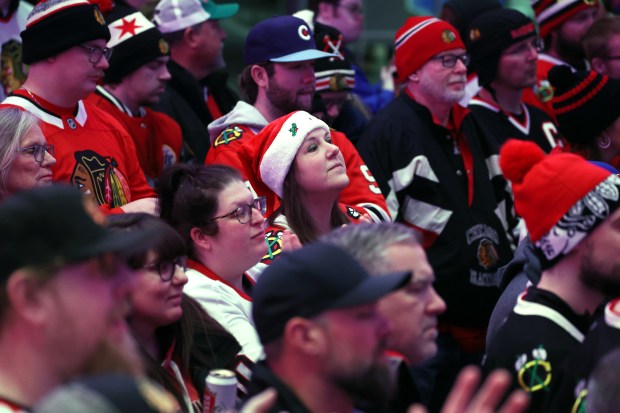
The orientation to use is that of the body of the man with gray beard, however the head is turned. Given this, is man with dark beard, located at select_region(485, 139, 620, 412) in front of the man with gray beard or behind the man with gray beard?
in front

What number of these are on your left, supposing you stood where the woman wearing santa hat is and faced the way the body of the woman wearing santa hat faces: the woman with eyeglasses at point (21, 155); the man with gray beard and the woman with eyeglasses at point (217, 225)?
1

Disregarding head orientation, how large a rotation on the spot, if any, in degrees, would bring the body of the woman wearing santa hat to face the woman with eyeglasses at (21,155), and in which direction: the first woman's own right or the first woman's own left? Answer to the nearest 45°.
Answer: approximately 135° to the first woman's own right

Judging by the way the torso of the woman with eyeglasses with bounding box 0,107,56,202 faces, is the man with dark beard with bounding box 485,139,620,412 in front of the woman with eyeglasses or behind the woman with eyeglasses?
in front

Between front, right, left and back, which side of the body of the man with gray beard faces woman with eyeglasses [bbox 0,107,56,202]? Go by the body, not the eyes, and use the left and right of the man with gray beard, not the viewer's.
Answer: right

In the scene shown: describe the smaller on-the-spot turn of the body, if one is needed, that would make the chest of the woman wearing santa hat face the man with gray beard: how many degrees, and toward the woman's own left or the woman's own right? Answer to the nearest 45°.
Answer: approximately 90° to the woman's own left

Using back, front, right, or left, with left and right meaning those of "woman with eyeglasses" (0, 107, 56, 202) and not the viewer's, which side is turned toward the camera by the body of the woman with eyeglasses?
right

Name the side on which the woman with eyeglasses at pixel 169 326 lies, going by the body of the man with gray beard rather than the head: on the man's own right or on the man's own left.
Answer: on the man's own right

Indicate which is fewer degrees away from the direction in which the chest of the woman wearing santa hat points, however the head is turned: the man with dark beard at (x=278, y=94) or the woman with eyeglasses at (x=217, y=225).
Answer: the woman with eyeglasses

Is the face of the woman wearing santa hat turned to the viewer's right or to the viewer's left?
to the viewer's right
